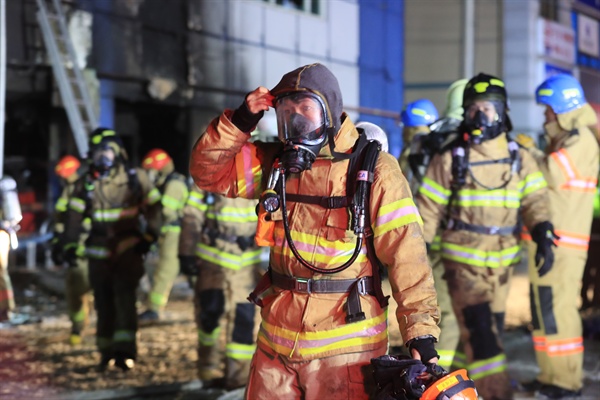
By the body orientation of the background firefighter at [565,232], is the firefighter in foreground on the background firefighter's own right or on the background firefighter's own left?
on the background firefighter's own left

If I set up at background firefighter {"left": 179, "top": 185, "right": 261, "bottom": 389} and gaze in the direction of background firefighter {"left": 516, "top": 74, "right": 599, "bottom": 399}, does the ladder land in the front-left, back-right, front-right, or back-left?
back-left

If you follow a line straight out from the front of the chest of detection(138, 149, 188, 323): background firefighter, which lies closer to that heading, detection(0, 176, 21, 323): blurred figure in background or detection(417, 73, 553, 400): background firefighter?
the blurred figure in background

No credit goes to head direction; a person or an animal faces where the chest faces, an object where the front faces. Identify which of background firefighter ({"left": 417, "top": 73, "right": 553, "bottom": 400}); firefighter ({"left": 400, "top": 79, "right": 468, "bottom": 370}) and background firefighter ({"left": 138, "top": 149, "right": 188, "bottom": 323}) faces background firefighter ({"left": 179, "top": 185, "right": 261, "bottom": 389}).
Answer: the firefighter

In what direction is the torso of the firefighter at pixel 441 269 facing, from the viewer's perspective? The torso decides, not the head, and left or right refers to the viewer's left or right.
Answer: facing to the left of the viewer

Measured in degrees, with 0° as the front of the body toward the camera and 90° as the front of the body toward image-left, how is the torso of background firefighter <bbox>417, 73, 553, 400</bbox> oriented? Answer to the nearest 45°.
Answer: approximately 0°

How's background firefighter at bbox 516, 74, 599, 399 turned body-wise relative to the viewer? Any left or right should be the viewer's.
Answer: facing to the left of the viewer
